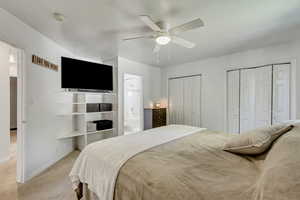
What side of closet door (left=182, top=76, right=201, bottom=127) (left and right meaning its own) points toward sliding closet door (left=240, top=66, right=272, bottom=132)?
left

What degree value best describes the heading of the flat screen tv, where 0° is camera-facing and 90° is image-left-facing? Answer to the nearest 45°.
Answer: approximately 315°

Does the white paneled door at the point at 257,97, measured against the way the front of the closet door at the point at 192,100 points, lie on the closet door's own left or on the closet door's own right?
on the closet door's own left

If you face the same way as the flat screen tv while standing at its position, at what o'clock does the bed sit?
The bed is roughly at 1 o'clock from the flat screen tv.

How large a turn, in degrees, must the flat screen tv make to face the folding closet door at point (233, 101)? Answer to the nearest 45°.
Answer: approximately 45° to its left

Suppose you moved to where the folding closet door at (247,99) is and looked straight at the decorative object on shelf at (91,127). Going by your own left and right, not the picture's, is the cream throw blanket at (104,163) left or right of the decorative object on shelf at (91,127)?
left

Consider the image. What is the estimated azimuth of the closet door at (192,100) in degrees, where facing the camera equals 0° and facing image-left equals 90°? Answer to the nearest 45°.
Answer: approximately 45°
